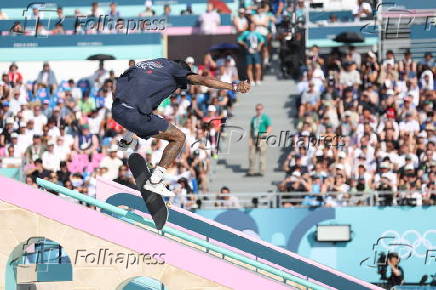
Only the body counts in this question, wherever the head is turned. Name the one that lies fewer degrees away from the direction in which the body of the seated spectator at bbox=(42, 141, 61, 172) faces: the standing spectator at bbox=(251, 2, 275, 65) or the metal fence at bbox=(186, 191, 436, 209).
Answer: the metal fence

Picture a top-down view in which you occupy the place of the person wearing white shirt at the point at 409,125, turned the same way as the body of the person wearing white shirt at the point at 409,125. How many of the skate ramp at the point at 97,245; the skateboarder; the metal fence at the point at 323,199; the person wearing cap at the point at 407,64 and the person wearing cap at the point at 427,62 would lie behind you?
2

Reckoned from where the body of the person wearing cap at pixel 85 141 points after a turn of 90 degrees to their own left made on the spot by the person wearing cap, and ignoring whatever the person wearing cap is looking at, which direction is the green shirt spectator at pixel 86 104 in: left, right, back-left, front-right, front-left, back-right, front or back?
left

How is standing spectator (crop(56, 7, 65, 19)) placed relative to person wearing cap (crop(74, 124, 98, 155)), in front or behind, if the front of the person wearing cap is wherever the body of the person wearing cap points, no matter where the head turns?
behind

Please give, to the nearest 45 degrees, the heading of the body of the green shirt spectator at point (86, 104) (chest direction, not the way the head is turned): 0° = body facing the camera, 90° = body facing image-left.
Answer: approximately 0°

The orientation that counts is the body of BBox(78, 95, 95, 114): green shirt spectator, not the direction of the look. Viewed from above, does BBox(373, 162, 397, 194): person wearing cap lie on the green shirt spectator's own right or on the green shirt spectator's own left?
on the green shirt spectator's own left

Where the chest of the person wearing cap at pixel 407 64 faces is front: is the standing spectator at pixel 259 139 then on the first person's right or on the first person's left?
on the first person's right

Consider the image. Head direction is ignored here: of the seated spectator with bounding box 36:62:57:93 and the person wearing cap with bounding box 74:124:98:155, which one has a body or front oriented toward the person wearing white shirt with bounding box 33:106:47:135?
the seated spectator

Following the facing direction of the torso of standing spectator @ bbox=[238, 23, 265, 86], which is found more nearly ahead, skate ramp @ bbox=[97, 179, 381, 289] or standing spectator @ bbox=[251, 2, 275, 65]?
the skate ramp

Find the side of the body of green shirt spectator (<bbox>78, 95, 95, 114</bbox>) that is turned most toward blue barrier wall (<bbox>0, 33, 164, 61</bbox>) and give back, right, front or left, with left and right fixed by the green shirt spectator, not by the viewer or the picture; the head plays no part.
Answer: back

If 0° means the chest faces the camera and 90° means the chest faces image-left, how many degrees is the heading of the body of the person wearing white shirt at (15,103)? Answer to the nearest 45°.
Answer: approximately 0°
